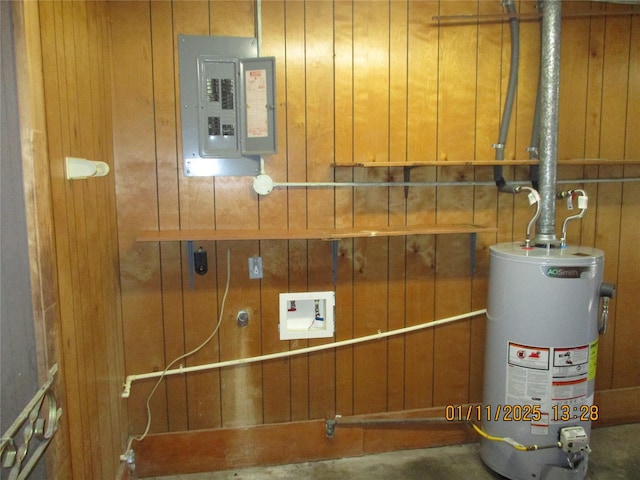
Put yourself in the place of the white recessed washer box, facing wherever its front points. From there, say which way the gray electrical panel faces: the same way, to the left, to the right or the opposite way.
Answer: the same way

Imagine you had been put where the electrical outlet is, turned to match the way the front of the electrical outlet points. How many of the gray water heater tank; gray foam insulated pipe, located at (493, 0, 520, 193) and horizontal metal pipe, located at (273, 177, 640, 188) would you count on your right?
0

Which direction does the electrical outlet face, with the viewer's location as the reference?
facing the viewer

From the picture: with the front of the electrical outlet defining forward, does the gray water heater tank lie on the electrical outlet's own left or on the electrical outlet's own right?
on the electrical outlet's own left

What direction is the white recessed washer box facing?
toward the camera

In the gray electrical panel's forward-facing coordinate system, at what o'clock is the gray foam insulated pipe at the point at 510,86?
The gray foam insulated pipe is roughly at 9 o'clock from the gray electrical panel.

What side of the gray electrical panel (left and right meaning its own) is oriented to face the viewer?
front

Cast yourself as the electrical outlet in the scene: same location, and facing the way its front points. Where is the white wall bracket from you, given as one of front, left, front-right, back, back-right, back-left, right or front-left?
front-right

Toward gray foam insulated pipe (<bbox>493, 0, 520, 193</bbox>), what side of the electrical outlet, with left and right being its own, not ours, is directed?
left

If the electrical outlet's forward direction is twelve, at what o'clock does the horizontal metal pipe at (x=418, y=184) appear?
The horizontal metal pipe is roughly at 9 o'clock from the electrical outlet.

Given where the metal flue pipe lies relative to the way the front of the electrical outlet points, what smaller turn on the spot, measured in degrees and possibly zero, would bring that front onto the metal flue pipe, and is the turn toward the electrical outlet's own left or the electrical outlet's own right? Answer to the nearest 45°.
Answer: approximately 90° to the electrical outlet's own left

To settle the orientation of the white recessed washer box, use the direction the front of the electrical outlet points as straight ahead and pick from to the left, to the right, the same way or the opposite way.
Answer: the same way

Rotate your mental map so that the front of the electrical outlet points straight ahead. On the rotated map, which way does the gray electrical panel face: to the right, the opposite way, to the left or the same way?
the same way
